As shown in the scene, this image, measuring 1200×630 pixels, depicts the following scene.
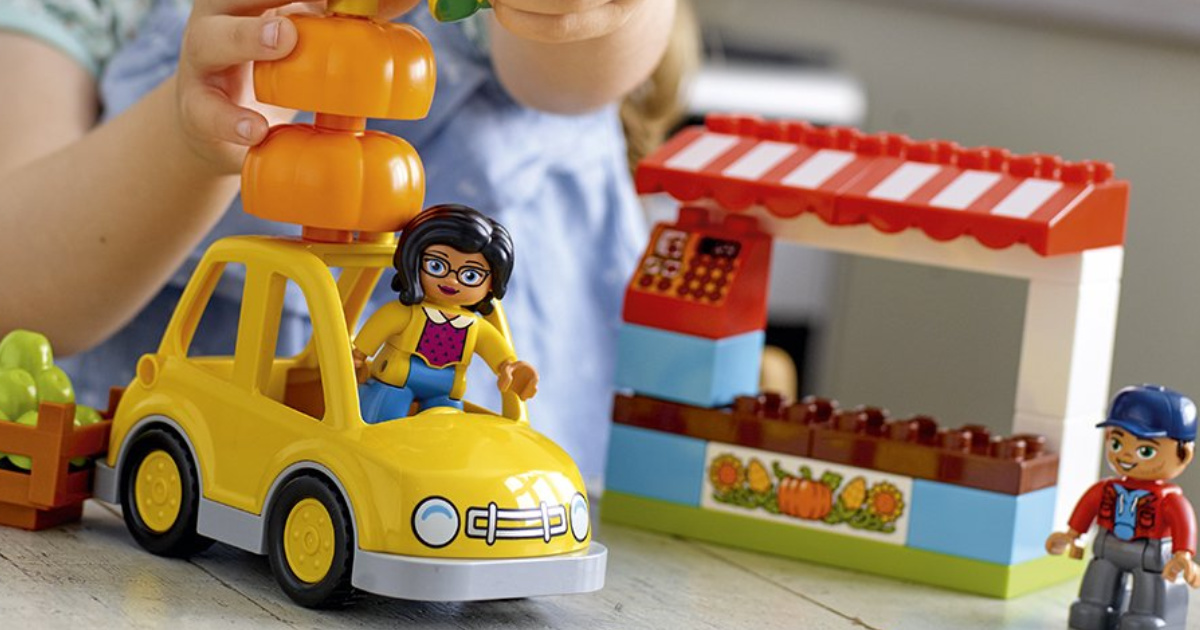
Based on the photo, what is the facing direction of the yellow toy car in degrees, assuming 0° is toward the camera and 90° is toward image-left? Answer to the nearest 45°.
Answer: approximately 315°

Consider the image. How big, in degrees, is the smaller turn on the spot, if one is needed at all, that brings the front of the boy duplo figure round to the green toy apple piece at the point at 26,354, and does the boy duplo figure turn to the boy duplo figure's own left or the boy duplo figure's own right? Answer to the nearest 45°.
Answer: approximately 45° to the boy duplo figure's own right

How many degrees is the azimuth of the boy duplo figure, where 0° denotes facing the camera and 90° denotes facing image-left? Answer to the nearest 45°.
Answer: approximately 45°
